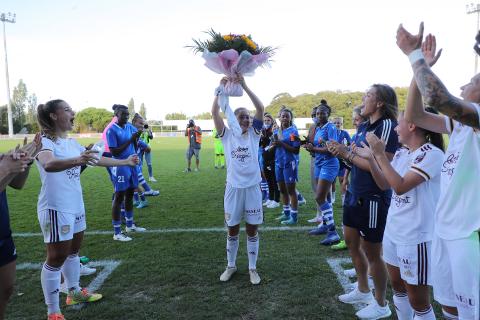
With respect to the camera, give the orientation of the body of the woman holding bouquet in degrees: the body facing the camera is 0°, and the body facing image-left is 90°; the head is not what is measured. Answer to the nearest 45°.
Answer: approximately 0°
